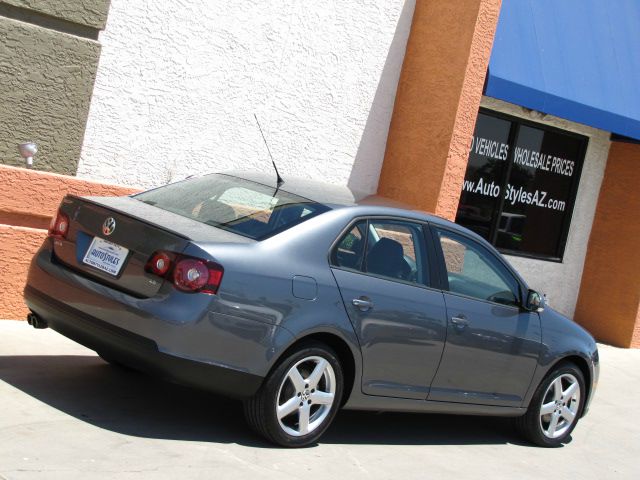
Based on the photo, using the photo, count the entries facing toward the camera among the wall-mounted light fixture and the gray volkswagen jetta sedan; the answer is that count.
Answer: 1

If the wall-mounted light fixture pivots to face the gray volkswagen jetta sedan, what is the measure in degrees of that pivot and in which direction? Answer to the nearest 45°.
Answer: approximately 45° to its left

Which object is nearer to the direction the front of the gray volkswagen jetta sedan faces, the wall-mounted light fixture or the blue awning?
the blue awning

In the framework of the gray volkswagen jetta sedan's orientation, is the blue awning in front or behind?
in front

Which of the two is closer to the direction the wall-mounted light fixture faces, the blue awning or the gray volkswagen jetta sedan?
the gray volkswagen jetta sedan

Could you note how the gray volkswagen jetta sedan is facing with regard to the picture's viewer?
facing away from the viewer and to the right of the viewer

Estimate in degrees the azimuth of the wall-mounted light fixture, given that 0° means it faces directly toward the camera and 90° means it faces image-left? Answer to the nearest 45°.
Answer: approximately 0°
